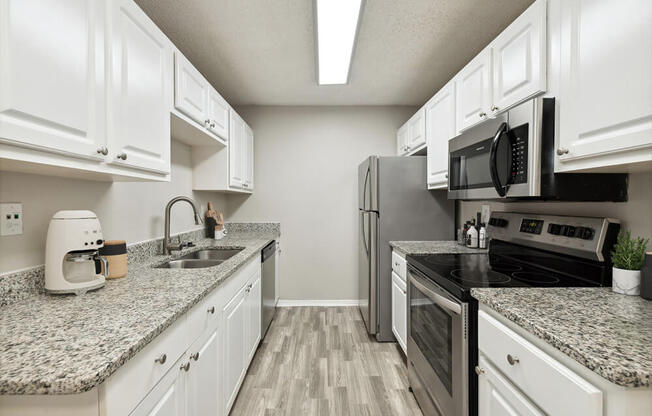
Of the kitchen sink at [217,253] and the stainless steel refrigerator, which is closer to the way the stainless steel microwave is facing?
the kitchen sink

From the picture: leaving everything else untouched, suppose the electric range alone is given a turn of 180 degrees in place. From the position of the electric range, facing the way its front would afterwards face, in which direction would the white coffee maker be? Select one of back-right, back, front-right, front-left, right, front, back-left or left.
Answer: back

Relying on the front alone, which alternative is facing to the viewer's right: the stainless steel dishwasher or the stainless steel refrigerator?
the stainless steel dishwasher

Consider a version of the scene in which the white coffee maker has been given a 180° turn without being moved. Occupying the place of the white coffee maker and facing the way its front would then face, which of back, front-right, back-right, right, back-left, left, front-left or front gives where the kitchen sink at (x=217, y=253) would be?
right

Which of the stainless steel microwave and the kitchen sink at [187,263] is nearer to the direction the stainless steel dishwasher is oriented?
the stainless steel microwave

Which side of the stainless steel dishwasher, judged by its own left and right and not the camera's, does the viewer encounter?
right

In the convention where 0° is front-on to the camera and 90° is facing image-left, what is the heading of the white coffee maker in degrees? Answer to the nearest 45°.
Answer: approximately 315°

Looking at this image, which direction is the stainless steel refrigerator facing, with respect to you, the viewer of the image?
facing to the left of the viewer

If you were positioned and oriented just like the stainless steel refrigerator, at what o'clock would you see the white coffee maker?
The white coffee maker is roughly at 10 o'clock from the stainless steel refrigerator.

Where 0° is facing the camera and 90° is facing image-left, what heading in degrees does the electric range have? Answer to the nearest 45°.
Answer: approximately 45°

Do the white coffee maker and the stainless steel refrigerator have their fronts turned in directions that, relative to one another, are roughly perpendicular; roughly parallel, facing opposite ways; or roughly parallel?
roughly parallel, facing opposite ways

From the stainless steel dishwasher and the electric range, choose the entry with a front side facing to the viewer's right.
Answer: the stainless steel dishwasher
